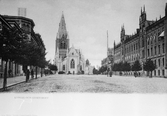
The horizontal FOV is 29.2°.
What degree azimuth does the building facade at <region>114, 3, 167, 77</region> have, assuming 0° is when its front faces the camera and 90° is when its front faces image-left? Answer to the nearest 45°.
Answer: approximately 45°

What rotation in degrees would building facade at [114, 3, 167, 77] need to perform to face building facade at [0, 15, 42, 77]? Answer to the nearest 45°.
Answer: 0° — it already faces it

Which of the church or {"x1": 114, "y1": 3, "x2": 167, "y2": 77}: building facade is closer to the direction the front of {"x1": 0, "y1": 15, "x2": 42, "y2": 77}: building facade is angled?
the building facade

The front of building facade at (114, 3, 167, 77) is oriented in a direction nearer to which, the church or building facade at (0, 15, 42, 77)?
the building facade
